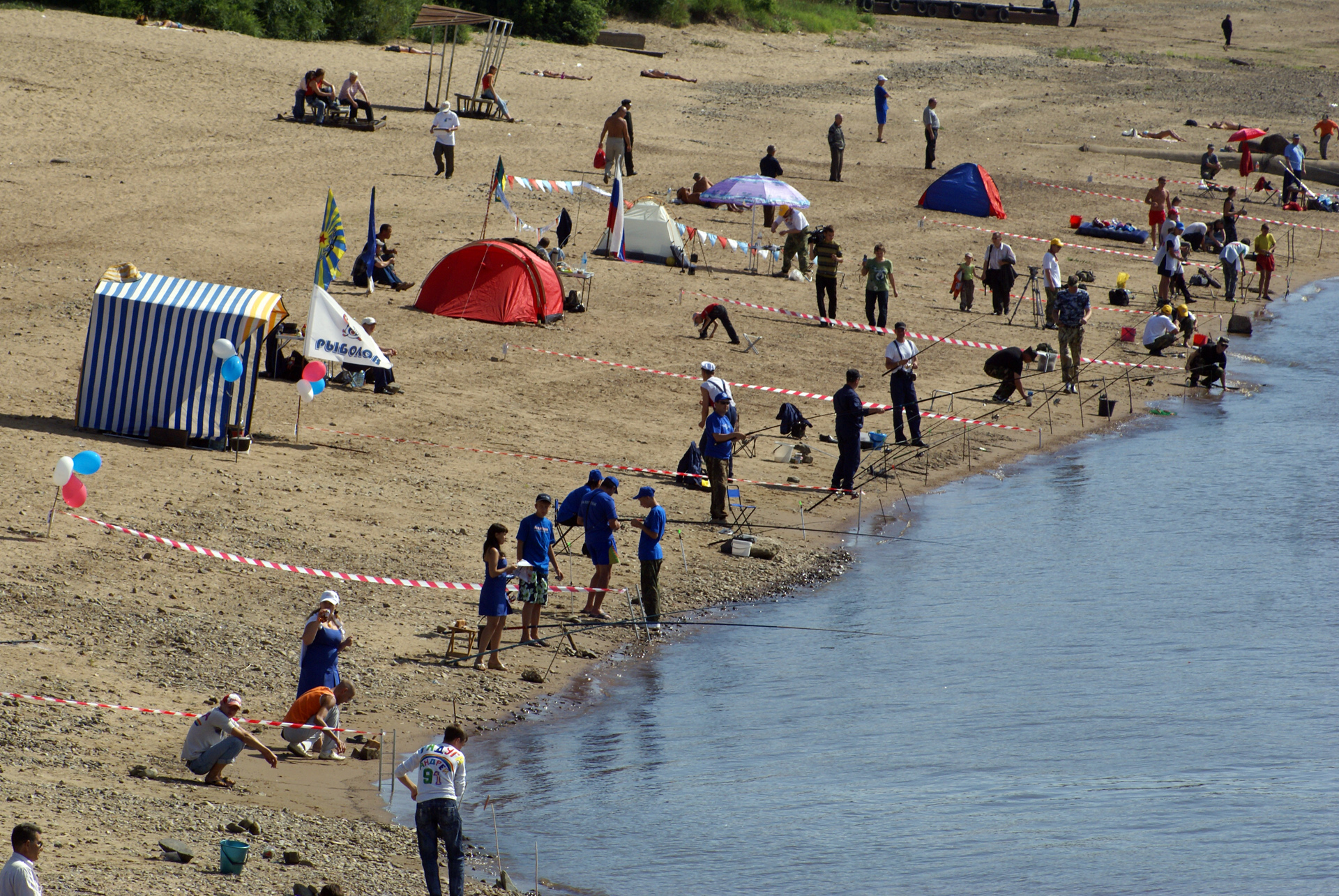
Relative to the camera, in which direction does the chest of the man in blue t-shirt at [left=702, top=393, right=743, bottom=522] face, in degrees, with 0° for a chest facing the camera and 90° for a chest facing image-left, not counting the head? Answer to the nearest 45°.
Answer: approximately 315°

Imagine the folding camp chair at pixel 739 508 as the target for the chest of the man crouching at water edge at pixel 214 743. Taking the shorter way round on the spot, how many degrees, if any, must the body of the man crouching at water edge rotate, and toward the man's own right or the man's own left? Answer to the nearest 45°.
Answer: approximately 45° to the man's own left

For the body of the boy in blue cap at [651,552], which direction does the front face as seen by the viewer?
to the viewer's left

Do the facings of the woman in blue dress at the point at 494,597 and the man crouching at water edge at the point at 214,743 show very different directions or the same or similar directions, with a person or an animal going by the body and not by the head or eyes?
same or similar directions

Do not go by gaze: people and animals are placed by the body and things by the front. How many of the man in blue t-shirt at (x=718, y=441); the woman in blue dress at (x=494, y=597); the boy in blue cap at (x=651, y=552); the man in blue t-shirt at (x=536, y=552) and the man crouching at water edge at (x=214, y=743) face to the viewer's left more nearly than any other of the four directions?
1

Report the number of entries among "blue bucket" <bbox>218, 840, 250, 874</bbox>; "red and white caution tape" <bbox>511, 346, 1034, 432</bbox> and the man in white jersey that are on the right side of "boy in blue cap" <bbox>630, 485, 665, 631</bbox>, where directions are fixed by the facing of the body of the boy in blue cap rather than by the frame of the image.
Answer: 1

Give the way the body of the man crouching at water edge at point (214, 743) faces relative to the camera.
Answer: to the viewer's right

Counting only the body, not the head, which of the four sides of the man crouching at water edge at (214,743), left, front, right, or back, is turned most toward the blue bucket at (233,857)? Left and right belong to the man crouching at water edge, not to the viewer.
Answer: right

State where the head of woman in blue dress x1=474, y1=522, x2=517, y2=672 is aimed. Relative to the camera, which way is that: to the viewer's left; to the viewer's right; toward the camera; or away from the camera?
to the viewer's right

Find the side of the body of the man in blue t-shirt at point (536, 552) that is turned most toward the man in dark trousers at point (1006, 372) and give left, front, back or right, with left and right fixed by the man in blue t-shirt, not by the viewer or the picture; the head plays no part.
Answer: left

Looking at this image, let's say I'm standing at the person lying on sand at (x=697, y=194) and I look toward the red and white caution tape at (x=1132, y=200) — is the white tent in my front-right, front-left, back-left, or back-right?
back-right

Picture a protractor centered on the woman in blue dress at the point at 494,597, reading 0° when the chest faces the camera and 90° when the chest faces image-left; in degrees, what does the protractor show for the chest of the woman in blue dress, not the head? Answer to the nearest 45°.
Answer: approximately 270°
